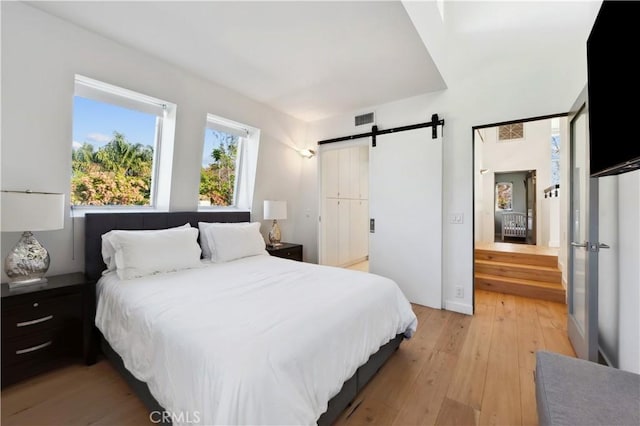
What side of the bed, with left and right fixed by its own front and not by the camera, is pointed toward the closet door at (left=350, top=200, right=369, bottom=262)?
left

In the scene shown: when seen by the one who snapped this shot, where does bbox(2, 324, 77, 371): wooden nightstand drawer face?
facing the viewer and to the right of the viewer

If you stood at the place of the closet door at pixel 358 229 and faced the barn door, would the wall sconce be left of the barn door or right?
right

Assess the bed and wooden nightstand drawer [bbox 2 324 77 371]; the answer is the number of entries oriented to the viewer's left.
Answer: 0

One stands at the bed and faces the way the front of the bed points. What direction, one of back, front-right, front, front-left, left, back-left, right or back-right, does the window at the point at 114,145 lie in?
back

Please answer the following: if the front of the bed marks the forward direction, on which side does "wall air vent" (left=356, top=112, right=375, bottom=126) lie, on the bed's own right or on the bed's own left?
on the bed's own left

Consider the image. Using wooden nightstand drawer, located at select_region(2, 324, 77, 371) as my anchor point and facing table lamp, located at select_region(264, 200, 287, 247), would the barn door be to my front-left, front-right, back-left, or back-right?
front-right
